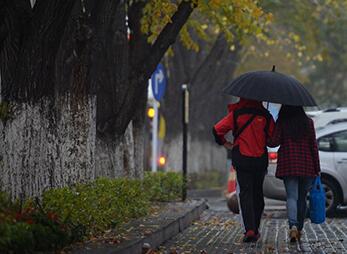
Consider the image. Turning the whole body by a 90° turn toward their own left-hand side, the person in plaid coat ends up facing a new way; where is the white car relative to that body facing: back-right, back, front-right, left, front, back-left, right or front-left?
right

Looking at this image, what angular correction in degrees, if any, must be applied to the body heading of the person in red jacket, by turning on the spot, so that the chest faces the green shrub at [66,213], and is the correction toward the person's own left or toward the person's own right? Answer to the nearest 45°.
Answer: approximately 135° to the person's own left

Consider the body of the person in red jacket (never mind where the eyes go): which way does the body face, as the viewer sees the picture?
away from the camera

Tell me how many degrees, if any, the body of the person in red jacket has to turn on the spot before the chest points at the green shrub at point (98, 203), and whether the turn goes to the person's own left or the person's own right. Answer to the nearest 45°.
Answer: approximately 90° to the person's own left

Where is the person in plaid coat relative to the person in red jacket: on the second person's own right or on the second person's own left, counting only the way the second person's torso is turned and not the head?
on the second person's own right

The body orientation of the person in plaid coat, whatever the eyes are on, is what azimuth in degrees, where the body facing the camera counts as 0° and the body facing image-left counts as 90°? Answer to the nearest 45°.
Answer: approximately 180°

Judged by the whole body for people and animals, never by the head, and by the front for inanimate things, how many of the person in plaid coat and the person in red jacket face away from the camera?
2

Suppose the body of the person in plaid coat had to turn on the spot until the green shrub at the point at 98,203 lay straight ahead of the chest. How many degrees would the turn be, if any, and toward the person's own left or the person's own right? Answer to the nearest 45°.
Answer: approximately 90° to the person's own left

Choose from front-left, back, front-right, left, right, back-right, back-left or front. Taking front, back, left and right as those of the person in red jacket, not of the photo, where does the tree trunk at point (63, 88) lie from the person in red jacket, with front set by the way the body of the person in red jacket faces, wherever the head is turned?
left

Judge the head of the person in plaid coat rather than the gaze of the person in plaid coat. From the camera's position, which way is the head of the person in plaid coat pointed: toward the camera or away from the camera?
away from the camera
